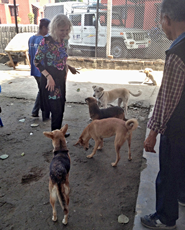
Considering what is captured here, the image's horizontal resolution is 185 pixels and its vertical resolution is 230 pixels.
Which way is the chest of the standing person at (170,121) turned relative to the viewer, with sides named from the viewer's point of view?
facing away from the viewer and to the left of the viewer

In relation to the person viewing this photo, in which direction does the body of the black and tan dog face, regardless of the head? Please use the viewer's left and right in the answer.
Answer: facing away from the viewer

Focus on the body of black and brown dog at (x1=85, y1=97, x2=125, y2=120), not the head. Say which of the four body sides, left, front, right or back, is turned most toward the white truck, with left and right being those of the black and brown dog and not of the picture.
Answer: right

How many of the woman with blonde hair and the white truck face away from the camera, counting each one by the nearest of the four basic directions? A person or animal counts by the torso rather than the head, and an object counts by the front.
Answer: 0

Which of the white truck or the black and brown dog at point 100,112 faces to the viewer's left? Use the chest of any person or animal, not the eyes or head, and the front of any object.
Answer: the black and brown dog

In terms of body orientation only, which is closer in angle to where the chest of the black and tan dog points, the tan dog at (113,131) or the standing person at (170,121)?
the tan dog

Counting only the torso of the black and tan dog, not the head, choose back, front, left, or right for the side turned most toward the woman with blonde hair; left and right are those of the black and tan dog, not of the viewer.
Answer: front

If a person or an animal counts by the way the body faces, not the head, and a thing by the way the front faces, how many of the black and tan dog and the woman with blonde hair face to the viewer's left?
0

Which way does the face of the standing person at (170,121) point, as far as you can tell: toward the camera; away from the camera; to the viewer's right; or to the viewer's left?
to the viewer's left

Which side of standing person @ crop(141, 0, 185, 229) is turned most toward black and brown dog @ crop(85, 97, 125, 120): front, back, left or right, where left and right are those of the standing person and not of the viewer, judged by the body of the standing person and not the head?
front

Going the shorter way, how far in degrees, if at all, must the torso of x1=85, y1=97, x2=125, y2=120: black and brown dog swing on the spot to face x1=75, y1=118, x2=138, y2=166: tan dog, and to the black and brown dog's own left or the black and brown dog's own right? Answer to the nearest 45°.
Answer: approximately 90° to the black and brown dog's own left

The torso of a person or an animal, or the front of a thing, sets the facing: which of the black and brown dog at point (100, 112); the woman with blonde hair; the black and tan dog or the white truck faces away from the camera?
the black and tan dog

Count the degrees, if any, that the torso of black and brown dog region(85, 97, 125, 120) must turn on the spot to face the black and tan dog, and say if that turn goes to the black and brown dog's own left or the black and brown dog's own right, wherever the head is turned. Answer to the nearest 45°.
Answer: approximately 90° to the black and brown dog's own left

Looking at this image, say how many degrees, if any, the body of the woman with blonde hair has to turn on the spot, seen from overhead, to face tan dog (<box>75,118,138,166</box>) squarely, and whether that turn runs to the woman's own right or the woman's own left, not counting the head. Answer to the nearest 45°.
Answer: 0° — they already face it
